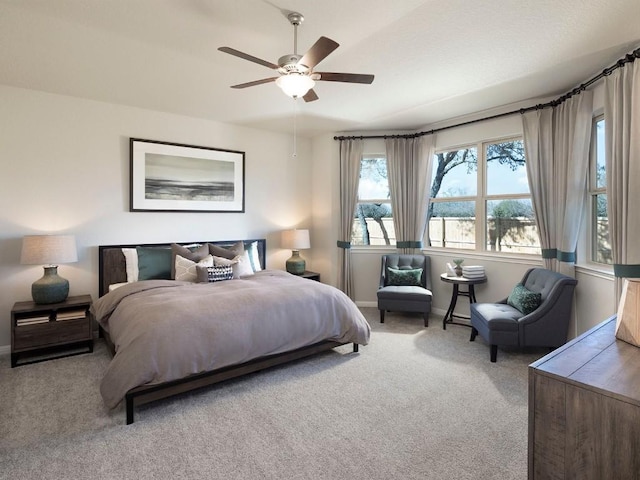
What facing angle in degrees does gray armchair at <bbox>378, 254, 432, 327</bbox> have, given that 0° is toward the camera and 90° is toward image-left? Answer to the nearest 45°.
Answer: approximately 0°

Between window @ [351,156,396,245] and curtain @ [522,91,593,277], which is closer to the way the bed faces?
the curtain

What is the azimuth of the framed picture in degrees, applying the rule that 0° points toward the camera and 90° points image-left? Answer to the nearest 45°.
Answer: approximately 315°

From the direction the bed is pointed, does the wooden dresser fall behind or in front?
in front

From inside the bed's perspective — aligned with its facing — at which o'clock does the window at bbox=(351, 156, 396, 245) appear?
The window is roughly at 9 o'clock from the bed.

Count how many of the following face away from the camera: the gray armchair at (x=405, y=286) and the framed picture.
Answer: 0

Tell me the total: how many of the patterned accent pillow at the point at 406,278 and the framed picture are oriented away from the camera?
0

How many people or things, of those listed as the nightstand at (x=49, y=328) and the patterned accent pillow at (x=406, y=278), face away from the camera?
0

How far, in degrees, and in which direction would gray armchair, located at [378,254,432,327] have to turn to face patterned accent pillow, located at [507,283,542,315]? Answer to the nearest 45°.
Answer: approximately 45° to its left

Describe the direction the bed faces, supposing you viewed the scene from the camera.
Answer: facing the viewer and to the right of the viewer

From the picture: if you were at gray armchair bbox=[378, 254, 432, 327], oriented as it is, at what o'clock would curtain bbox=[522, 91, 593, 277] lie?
The curtain is roughly at 10 o'clock from the gray armchair.
